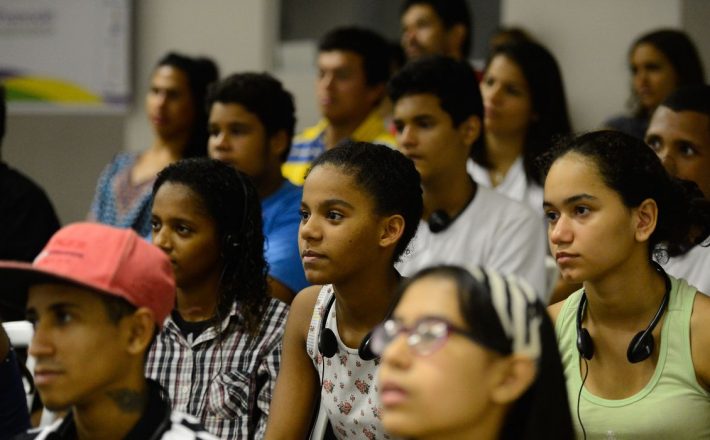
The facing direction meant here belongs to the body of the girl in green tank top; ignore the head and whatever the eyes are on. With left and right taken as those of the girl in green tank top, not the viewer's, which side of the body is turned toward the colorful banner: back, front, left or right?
right

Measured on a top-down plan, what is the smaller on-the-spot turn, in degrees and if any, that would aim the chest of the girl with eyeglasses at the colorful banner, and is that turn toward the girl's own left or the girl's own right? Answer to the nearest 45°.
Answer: approximately 90° to the girl's own right

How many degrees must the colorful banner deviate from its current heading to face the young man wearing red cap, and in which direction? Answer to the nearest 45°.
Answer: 0° — it already faces them

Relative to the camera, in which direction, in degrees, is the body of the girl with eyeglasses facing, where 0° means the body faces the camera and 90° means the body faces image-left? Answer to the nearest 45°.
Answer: approximately 45°

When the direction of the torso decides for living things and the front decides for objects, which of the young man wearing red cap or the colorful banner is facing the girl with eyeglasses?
the colorful banner

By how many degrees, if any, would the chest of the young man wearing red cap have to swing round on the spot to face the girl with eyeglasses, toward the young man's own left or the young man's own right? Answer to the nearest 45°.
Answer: approximately 90° to the young man's own left

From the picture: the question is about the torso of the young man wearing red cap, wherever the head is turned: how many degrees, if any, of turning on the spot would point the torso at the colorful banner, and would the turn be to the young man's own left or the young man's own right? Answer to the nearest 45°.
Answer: approximately 135° to the young man's own right
